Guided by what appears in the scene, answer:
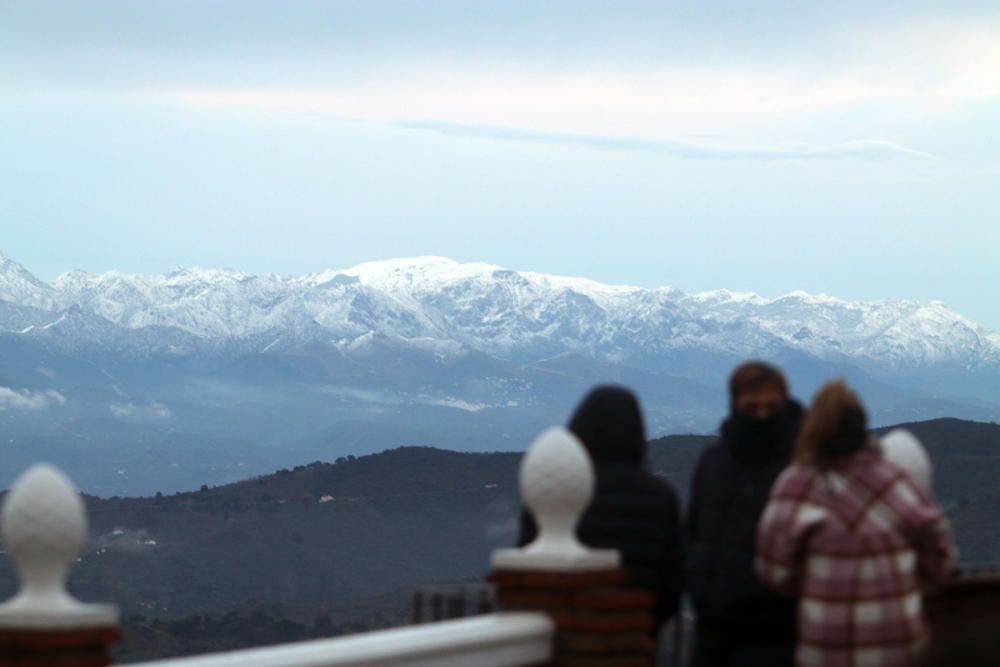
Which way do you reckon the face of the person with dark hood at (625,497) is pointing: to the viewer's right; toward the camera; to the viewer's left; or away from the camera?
away from the camera

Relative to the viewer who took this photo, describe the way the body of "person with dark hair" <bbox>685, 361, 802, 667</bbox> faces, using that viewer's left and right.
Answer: facing the viewer and to the right of the viewer

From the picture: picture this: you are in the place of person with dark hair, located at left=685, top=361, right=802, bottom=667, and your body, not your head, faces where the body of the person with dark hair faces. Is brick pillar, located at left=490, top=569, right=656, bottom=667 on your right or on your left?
on your right

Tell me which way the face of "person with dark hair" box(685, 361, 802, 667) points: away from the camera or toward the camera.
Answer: toward the camera

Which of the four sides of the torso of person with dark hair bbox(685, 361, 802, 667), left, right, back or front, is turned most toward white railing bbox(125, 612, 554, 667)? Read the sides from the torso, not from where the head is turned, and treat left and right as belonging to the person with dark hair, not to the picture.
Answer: right
